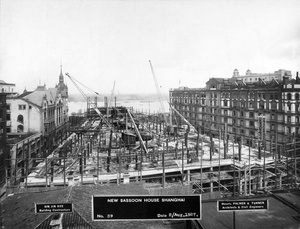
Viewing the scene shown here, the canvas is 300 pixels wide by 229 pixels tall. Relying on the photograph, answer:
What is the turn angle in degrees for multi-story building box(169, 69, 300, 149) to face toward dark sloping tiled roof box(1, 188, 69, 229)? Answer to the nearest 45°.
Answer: approximately 45° to its left

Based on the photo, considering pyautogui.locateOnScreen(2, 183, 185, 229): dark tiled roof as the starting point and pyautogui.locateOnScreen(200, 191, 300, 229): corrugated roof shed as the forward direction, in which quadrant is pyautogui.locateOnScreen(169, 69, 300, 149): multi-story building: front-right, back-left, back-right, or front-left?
front-left

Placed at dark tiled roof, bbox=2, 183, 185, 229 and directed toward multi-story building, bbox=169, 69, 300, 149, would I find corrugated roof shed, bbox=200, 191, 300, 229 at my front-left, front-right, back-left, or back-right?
front-right

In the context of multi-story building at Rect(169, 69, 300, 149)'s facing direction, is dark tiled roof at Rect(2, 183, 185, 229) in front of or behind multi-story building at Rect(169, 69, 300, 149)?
in front

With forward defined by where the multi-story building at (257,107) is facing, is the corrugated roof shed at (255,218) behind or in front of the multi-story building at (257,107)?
in front
